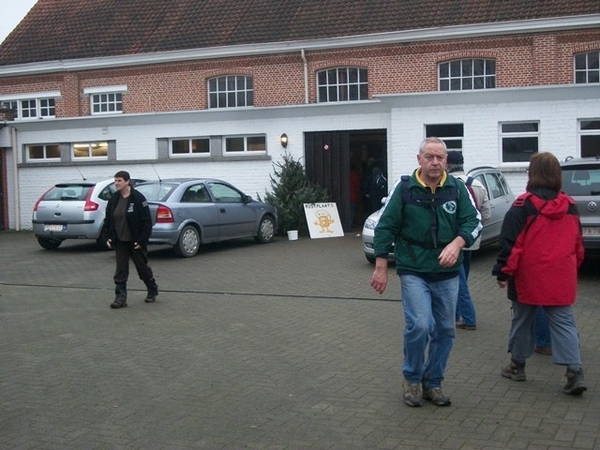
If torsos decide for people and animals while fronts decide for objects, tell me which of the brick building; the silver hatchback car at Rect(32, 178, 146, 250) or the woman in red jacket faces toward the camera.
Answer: the brick building

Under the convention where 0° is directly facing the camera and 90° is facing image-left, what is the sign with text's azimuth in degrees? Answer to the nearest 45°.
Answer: approximately 0°

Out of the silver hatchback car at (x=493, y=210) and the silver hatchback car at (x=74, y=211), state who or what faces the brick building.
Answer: the silver hatchback car at (x=74, y=211)

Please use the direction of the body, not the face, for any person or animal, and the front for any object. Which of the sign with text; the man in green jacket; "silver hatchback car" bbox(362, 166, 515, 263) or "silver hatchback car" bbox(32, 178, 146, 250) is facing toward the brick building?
"silver hatchback car" bbox(32, 178, 146, 250)

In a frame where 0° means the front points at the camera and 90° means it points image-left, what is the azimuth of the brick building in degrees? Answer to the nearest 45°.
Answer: approximately 0°

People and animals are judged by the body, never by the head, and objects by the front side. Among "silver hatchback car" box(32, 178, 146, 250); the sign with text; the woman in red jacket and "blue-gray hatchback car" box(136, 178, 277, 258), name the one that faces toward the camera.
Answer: the sign with text

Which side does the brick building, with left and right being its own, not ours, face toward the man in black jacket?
front

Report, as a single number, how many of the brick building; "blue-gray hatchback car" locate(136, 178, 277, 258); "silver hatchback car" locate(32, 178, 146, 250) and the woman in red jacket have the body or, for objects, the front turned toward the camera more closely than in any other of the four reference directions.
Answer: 1

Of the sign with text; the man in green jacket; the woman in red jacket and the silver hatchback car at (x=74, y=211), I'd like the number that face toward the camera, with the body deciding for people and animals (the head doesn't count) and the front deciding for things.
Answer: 2

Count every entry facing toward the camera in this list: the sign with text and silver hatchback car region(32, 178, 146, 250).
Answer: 1

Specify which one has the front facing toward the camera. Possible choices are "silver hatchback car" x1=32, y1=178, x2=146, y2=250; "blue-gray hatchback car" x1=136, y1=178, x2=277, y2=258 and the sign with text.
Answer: the sign with text

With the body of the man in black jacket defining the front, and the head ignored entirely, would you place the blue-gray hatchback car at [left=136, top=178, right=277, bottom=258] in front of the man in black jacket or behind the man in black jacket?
behind

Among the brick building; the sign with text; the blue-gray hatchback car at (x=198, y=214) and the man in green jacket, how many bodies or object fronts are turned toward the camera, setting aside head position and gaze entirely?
3

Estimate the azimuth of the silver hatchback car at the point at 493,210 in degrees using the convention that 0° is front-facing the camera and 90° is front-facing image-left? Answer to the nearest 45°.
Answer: approximately 45°
